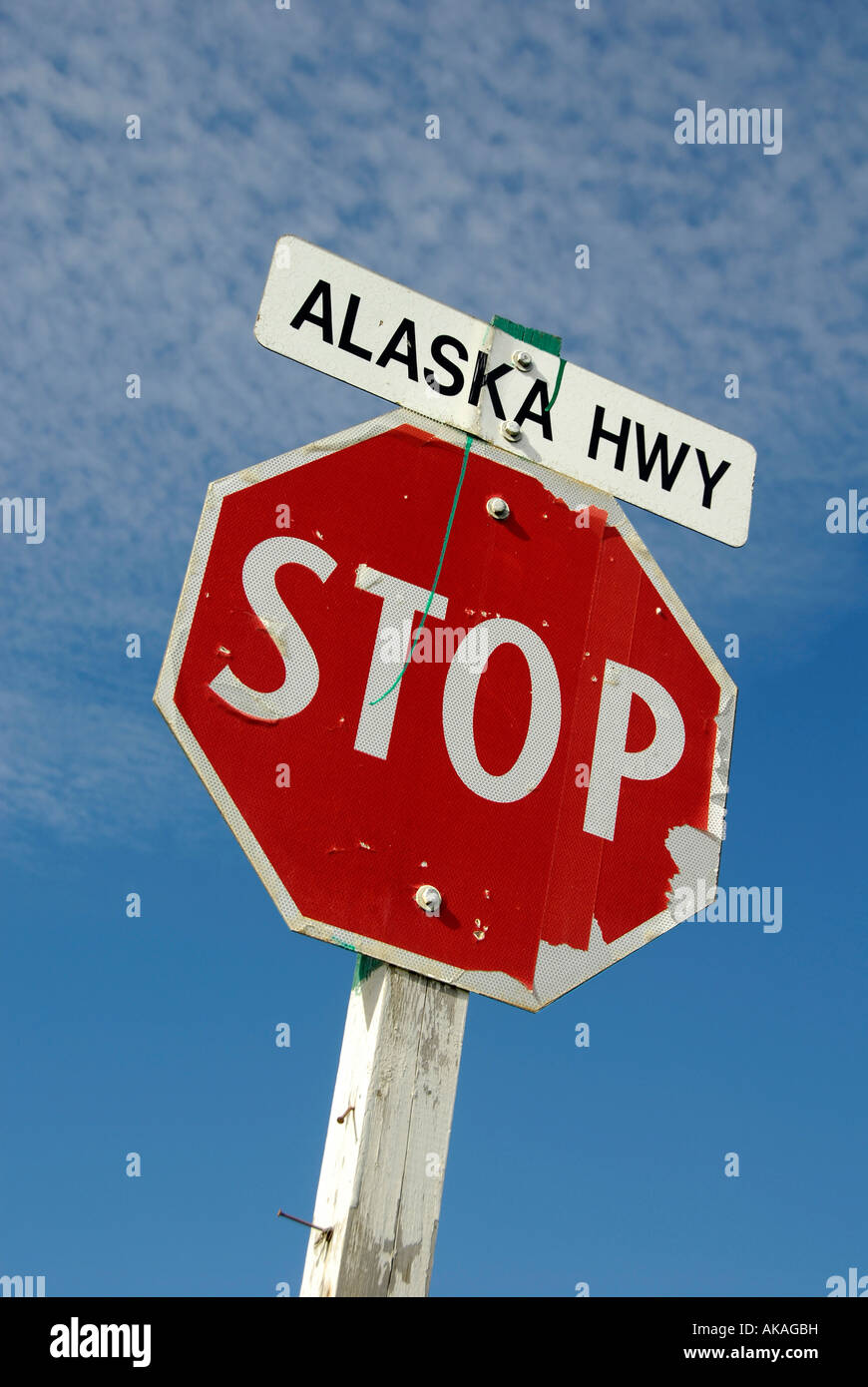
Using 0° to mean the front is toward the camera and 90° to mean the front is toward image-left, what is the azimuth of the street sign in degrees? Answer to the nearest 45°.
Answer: approximately 0°
